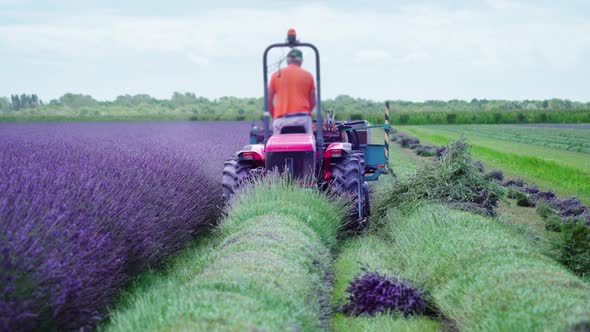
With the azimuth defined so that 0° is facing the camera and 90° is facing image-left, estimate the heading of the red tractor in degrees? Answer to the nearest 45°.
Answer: approximately 180°

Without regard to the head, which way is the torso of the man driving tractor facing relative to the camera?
away from the camera

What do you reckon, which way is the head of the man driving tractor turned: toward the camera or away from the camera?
away from the camera
